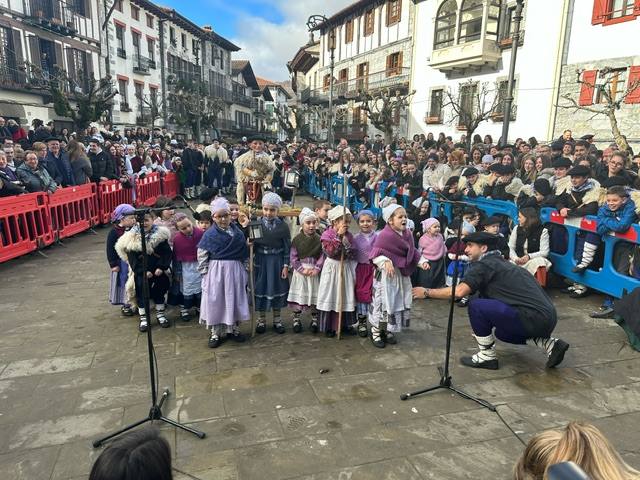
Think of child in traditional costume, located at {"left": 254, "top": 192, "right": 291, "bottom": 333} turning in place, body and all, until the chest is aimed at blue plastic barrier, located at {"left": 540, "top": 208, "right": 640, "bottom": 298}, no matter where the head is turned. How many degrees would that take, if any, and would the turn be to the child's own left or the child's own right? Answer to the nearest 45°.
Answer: approximately 90° to the child's own left

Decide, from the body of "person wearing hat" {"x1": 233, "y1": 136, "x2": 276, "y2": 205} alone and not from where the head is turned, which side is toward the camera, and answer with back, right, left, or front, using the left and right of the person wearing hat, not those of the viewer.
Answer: front

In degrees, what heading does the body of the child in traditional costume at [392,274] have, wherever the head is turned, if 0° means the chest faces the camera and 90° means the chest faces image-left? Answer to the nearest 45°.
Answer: approximately 315°

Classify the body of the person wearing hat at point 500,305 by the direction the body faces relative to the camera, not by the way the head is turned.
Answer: to the viewer's left

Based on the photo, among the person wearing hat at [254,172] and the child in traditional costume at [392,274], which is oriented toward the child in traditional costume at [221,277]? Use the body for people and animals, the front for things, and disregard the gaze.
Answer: the person wearing hat

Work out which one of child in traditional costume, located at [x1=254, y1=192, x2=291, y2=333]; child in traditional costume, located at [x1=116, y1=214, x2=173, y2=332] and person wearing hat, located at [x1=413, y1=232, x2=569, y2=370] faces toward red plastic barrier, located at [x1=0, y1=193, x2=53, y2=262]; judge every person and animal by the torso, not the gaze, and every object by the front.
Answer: the person wearing hat

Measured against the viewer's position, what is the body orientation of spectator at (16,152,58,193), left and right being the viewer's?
facing the viewer and to the right of the viewer

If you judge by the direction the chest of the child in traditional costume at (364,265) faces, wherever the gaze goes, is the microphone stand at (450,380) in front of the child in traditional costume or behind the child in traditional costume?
in front

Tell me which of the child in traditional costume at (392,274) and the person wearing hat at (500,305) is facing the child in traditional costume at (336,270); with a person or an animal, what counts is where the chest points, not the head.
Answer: the person wearing hat

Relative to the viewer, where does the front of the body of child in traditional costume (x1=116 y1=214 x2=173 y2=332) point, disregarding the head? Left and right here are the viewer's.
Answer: facing the viewer

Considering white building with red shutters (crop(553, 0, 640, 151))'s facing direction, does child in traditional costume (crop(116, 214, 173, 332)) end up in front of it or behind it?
in front

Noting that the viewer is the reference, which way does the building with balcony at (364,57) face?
facing the viewer and to the left of the viewer

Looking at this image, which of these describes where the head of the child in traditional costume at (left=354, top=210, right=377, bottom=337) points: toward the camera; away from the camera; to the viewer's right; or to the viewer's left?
toward the camera

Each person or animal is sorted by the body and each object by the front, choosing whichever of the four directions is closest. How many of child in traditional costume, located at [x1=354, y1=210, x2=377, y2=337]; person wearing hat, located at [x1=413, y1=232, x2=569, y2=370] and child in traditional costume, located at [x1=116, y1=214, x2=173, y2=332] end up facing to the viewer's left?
1

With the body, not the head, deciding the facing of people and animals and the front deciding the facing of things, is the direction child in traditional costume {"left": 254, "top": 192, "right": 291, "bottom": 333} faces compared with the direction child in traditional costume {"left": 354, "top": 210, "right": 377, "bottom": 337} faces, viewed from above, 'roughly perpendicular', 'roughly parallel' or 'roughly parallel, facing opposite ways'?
roughly parallel

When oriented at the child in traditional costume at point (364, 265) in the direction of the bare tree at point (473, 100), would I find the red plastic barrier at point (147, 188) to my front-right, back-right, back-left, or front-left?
front-left

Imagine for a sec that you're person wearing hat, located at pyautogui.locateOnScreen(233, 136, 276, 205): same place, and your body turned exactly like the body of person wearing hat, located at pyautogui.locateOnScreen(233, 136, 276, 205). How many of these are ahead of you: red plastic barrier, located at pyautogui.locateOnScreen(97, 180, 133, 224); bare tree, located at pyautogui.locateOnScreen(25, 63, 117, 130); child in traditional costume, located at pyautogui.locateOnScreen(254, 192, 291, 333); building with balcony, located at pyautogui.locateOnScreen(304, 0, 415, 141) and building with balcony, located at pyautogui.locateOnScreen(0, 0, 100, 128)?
1
